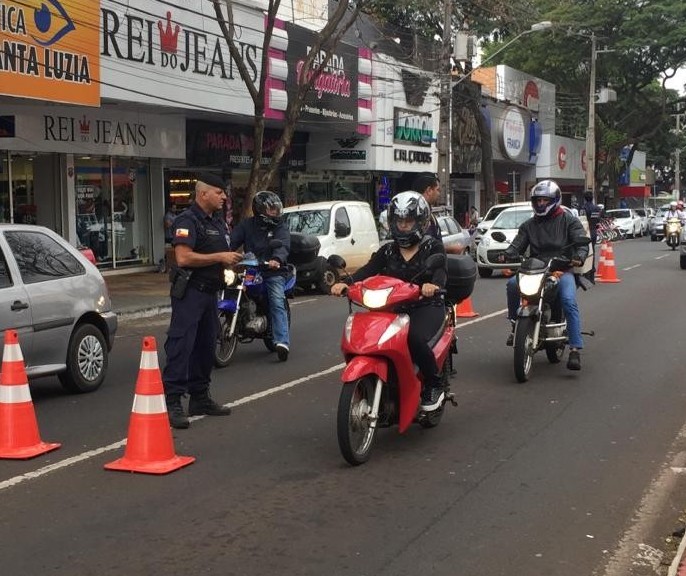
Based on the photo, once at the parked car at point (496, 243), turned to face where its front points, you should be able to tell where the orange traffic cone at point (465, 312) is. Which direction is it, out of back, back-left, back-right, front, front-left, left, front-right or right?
front-left

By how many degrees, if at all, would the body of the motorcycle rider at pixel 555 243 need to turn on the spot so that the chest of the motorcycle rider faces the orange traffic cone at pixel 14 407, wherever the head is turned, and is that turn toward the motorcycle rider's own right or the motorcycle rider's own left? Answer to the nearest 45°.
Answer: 0° — they already face it

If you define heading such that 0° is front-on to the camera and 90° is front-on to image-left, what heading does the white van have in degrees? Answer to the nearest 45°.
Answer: approximately 45°

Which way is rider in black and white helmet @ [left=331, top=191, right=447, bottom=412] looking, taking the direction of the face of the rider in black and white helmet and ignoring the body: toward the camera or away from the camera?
toward the camera

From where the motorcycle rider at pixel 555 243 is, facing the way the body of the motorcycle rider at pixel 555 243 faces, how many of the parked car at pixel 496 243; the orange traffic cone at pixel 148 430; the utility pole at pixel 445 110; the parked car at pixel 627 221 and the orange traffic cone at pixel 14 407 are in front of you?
2

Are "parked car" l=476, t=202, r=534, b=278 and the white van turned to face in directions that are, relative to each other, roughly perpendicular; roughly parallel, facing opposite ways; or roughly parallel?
roughly parallel

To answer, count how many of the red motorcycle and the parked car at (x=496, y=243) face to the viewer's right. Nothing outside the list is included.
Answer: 0

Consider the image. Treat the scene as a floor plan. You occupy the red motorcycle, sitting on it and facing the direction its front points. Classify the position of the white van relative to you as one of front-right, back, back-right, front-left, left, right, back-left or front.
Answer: back-right

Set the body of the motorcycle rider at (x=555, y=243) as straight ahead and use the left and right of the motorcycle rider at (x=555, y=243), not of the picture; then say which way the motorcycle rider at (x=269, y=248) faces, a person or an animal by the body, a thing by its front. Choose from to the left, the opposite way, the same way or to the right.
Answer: the same way

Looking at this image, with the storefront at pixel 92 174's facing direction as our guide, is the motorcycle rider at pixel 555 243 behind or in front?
in front

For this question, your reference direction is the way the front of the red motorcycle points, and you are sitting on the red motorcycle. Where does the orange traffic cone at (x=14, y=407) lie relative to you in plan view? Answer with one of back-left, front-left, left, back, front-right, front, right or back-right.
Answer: front-right

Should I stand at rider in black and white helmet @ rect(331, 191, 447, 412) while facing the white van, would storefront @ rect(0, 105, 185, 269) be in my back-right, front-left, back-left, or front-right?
front-left

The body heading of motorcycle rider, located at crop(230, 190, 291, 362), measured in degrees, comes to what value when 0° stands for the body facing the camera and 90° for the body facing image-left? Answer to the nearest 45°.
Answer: approximately 45°

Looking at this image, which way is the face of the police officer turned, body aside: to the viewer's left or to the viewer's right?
to the viewer's right

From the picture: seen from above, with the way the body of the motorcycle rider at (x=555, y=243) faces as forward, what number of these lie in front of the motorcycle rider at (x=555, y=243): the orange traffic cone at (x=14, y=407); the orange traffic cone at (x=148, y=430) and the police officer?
3

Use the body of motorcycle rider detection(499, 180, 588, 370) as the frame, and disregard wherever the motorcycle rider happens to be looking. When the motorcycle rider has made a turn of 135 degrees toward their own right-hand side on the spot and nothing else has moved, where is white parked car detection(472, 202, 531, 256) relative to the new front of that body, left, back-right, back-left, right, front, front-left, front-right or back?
front

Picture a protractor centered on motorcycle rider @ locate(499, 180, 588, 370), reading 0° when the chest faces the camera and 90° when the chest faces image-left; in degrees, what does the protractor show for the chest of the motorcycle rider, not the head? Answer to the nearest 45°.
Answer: approximately 45°

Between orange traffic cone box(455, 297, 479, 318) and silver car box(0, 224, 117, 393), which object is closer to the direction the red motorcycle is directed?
the silver car
